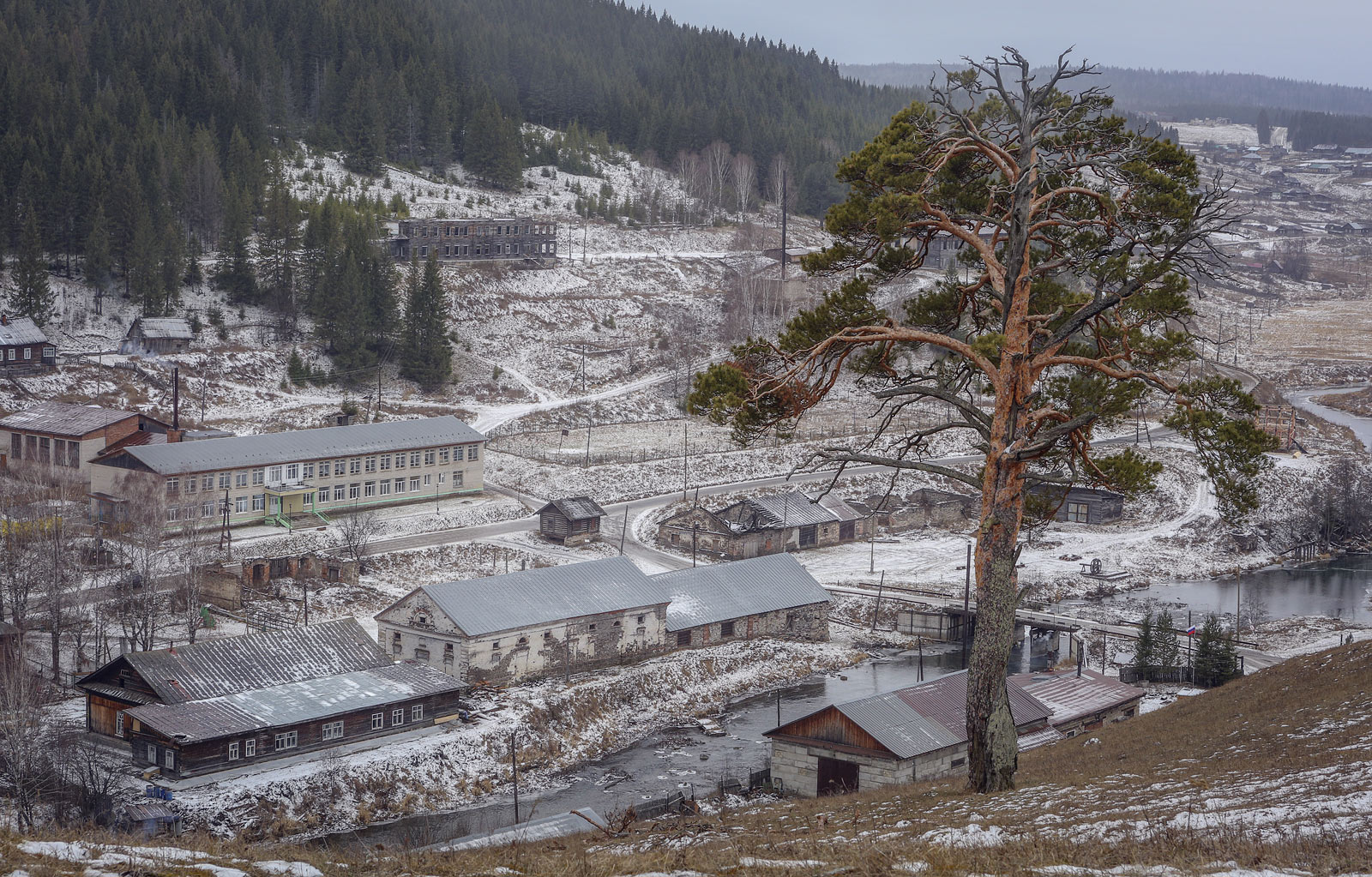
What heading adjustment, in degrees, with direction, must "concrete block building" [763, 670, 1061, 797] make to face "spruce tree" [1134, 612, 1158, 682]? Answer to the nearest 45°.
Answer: approximately 180°

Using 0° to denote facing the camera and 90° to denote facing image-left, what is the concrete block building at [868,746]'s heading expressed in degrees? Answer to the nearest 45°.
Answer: approximately 45°

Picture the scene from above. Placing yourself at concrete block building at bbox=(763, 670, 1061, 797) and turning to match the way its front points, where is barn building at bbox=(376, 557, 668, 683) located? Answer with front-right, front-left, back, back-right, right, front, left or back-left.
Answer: right
